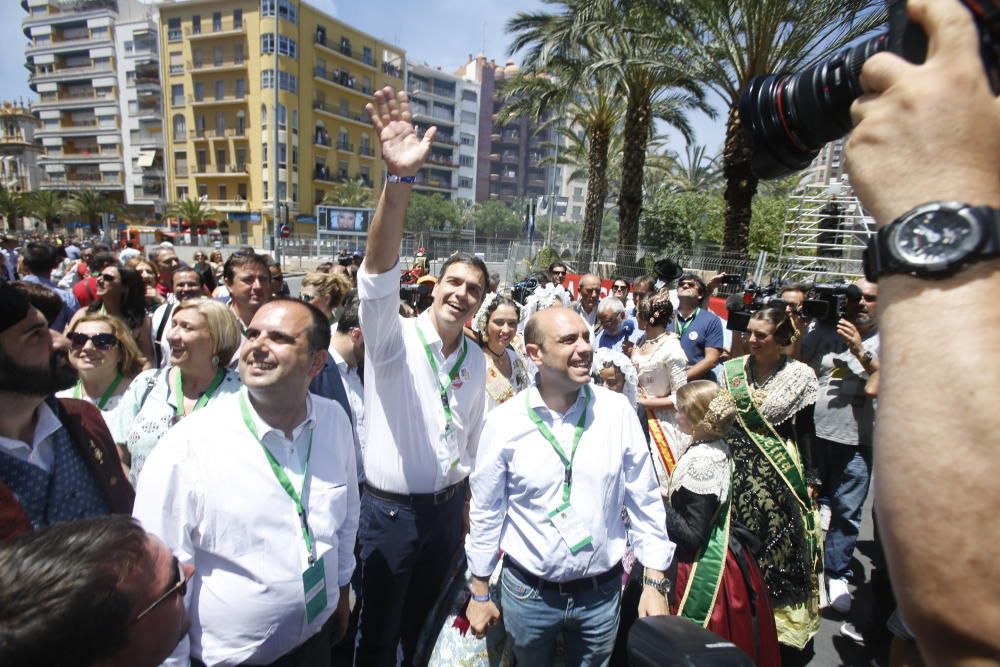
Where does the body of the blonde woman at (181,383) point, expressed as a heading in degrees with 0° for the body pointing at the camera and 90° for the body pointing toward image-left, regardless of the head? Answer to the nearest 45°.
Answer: approximately 45°

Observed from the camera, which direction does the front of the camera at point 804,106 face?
facing away from the viewer and to the left of the viewer

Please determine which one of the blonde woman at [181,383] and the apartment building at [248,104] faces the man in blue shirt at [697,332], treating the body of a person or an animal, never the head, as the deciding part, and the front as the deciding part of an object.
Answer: the apartment building

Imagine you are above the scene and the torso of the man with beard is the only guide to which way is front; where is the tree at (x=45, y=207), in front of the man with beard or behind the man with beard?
behind

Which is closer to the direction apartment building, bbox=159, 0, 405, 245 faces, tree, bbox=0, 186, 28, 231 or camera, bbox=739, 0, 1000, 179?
the camera

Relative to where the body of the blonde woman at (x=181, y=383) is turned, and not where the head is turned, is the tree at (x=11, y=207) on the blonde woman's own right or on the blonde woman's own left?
on the blonde woman's own right
